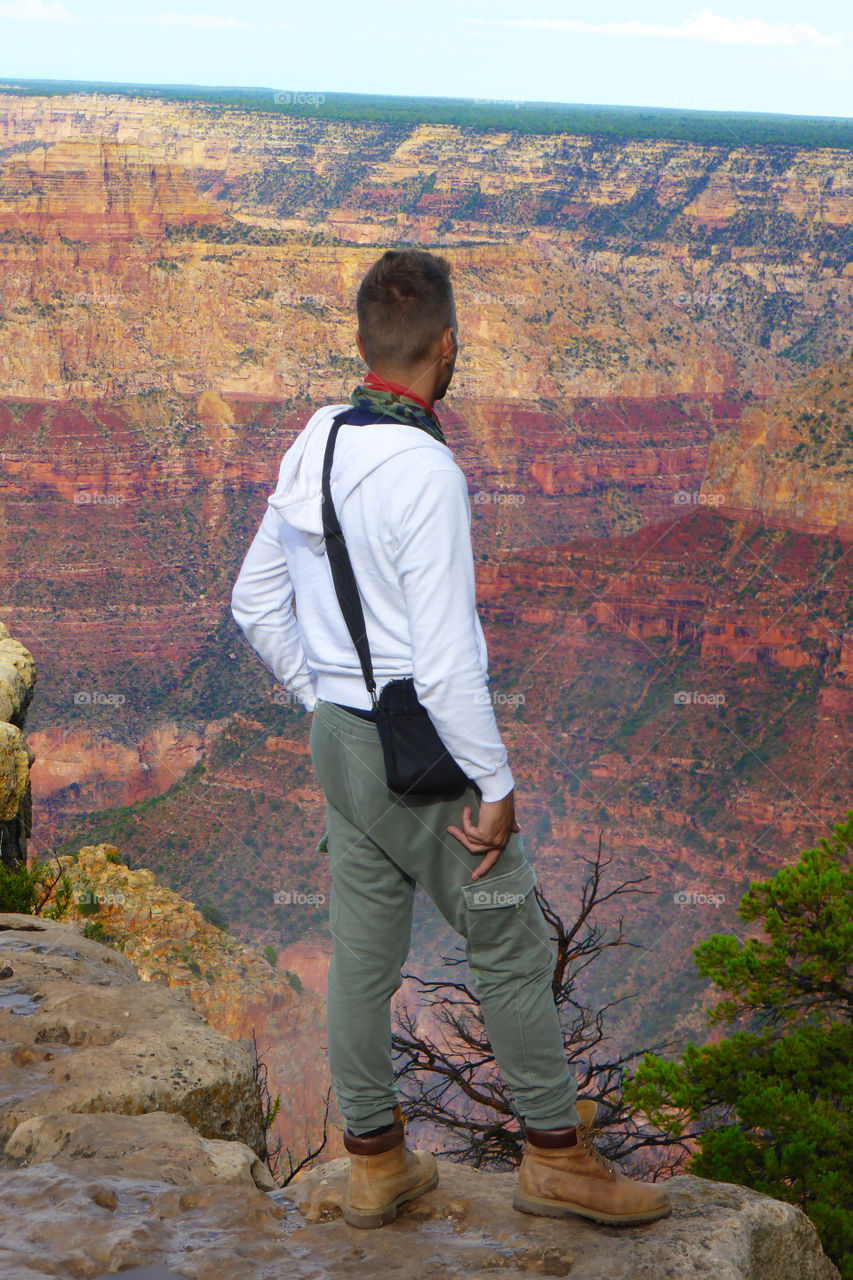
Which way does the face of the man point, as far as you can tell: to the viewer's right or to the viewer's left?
to the viewer's right

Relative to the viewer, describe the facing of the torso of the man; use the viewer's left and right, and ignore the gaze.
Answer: facing away from the viewer and to the right of the viewer
